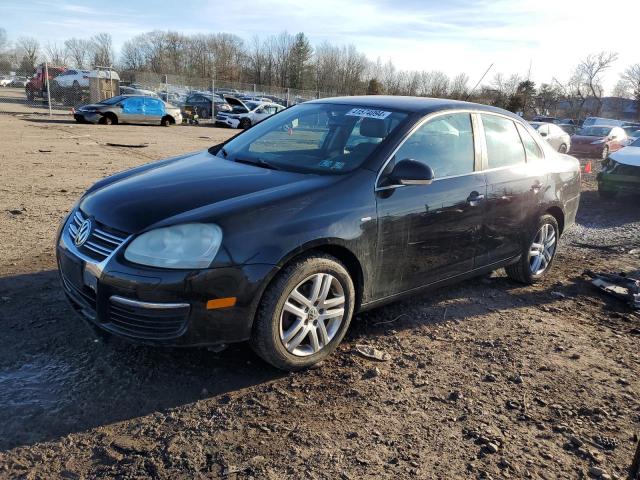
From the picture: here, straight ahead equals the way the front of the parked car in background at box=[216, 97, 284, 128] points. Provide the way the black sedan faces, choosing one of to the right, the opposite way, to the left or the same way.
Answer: the same way

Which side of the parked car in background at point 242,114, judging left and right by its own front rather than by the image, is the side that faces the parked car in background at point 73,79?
right

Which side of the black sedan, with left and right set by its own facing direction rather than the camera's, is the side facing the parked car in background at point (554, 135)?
back

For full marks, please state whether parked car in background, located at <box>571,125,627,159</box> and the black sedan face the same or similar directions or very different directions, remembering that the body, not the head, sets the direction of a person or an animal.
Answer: same or similar directions

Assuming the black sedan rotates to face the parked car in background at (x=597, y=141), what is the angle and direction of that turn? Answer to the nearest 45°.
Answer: approximately 180°

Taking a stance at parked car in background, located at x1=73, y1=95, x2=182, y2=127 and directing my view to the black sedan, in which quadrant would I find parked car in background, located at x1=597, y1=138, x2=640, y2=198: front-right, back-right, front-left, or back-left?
front-left

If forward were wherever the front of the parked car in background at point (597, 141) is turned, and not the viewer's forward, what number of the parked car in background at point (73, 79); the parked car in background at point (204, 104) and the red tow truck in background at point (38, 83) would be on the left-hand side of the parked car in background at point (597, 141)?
0

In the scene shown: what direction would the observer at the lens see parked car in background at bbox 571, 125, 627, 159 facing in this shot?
facing the viewer and to the left of the viewer

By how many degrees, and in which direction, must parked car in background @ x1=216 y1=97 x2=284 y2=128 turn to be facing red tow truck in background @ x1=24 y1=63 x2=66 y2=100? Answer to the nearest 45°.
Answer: approximately 90° to its right

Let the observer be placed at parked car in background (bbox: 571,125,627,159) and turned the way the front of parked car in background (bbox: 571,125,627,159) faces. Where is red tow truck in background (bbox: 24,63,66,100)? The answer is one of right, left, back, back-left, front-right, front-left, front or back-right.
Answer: front-right

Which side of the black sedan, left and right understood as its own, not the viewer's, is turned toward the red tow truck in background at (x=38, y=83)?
right

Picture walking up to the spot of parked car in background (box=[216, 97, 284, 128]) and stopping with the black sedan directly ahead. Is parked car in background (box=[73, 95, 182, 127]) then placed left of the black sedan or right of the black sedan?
right

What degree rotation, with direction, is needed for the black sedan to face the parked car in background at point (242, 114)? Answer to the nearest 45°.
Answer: approximately 135° to its right

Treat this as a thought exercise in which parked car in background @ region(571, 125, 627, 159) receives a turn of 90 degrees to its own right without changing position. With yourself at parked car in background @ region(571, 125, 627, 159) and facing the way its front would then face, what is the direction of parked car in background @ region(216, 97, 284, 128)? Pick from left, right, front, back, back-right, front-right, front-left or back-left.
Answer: front-left

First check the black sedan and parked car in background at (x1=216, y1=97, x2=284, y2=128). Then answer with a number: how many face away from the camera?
0

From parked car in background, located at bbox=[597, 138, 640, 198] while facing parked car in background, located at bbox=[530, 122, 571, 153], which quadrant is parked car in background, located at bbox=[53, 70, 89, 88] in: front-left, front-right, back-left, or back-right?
front-left
